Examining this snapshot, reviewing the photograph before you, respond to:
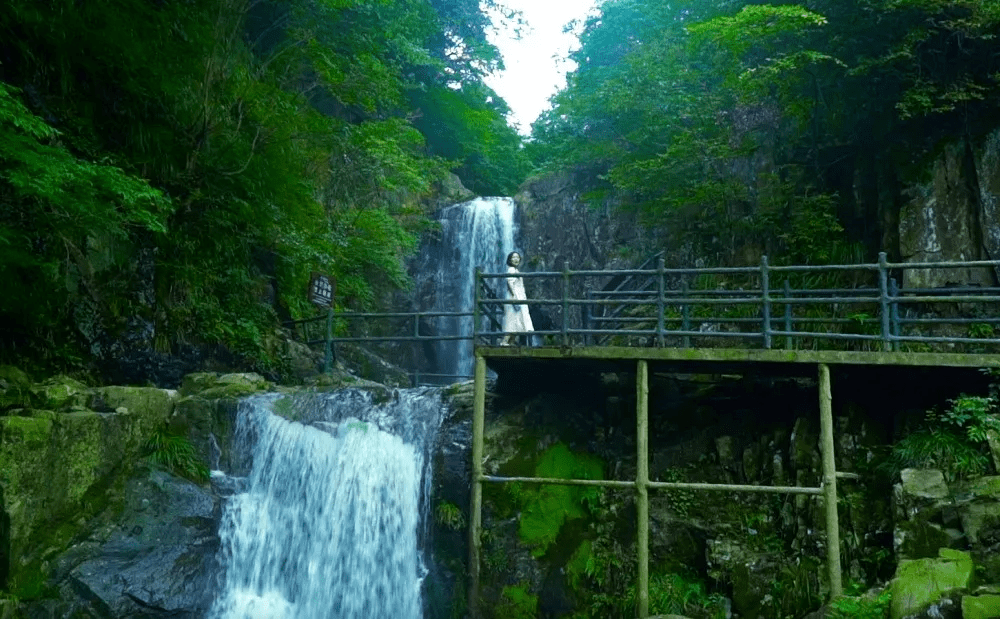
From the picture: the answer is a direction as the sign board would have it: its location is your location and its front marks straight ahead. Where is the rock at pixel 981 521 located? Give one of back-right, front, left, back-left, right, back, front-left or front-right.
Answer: front-left

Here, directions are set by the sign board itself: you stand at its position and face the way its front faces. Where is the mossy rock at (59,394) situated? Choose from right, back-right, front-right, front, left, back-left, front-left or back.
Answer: front-right

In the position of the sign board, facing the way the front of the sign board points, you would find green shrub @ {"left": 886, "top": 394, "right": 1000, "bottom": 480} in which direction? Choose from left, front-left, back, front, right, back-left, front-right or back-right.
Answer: front-left

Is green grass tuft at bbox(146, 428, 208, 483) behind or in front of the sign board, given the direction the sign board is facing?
in front

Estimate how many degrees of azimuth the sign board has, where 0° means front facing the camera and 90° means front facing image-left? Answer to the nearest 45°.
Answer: approximately 0°

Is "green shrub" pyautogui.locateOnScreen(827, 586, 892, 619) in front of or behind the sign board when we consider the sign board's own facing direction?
in front

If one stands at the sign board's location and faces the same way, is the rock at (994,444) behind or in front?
in front

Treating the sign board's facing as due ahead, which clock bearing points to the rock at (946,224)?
The rock is roughly at 10 o'clock from the sign board.
